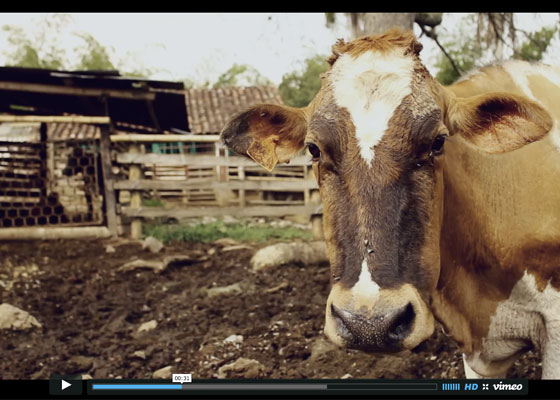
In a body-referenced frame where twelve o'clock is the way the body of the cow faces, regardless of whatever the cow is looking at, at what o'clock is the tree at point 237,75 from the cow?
The tree is roughly at 4 o'clock from the cow.

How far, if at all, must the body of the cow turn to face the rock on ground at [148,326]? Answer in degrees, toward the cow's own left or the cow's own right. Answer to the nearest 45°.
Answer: approximately 90° to the cow's own right

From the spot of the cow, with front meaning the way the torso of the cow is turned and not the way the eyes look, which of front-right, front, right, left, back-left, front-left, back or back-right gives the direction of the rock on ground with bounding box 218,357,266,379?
right

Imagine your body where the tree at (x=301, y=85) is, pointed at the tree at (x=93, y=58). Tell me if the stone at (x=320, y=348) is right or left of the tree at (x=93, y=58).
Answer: left

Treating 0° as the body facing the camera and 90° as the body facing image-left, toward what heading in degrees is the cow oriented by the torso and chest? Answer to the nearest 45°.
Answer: approximately 45°

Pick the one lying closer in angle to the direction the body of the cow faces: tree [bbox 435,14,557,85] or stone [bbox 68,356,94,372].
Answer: the stone

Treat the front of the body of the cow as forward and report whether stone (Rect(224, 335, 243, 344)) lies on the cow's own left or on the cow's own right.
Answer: on the cow's own right

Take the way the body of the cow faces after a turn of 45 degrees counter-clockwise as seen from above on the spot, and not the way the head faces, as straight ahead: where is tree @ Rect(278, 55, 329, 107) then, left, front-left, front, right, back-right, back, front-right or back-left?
back

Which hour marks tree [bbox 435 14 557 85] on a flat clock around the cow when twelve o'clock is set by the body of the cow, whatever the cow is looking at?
The tree is roughly at 5 o'clock from the cow.
